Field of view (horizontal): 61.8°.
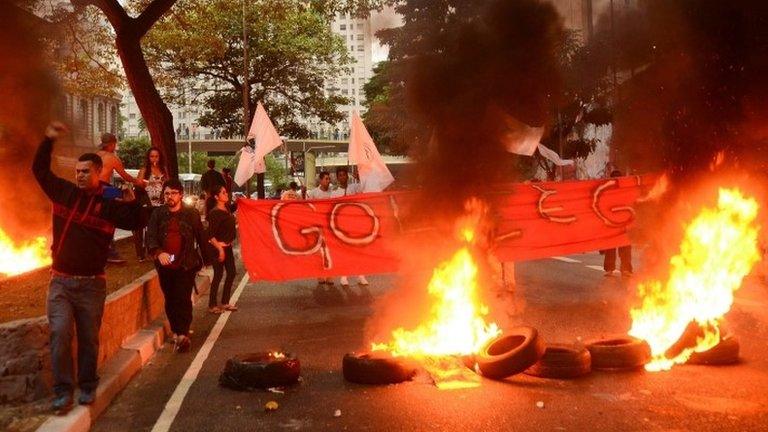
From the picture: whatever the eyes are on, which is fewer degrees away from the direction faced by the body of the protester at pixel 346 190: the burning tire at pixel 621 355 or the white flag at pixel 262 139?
the burning tire

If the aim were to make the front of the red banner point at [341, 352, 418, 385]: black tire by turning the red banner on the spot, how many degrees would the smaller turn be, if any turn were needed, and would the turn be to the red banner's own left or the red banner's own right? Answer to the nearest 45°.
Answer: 0° — it already faces it

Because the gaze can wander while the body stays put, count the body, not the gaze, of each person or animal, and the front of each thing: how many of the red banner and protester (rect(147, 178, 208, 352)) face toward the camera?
2

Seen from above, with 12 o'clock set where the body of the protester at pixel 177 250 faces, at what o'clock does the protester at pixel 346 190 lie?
the protester at pixel 346 190 is roughly at 7 o'clock from the protester at pixel 177 250.

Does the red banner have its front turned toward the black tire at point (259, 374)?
yes

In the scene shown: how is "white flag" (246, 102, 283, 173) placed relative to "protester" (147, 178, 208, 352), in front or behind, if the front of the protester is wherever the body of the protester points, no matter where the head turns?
behind

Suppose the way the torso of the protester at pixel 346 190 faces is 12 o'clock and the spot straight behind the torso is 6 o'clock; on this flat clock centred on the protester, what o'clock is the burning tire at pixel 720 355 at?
The burning tire is roughly at 11 o'clock from the protester.

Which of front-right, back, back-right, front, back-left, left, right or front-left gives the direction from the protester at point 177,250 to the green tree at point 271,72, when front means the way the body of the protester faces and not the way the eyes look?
back
